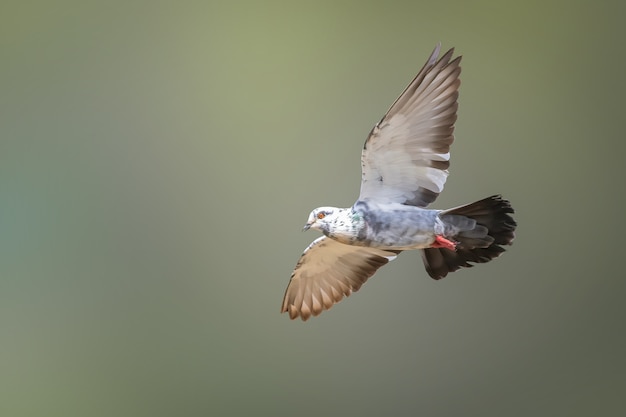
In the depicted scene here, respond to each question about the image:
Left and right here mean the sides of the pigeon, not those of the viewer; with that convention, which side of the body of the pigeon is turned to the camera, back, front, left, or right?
left

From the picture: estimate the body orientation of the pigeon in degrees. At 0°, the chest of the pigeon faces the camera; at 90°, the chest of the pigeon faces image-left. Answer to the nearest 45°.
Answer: approximately 90°
